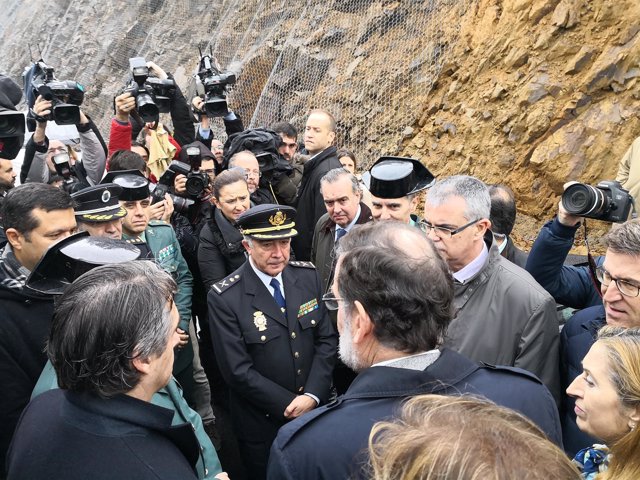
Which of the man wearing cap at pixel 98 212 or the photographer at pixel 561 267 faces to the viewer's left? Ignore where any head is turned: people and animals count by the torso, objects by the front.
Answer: the photographer

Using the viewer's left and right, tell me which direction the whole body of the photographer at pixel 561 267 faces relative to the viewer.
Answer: facing to the left of the viewer

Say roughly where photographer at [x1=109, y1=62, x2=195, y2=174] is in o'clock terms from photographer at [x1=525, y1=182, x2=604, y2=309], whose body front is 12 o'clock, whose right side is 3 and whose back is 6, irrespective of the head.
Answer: photographer at [x1=109, y1=62, x2=195, y2=174] is roughly at 1 o'clock from photographer at [x1=525, y1=182, x2=604, y2=309].

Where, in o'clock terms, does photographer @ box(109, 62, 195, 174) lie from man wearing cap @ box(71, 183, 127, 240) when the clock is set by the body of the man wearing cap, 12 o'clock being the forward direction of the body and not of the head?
The photographer is roughly at 8 o'clock from the man wearing cap.

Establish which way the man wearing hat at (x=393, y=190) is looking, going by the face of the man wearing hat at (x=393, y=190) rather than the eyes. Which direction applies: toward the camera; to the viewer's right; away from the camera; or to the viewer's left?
toward the camera

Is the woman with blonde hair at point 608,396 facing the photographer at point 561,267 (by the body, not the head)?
no

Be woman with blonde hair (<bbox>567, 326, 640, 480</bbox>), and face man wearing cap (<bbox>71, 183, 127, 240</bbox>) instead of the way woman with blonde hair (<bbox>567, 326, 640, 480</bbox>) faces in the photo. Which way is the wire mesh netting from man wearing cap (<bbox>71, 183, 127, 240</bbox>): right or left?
right

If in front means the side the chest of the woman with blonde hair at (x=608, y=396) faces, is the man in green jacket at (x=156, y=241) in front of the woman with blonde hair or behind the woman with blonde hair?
in front

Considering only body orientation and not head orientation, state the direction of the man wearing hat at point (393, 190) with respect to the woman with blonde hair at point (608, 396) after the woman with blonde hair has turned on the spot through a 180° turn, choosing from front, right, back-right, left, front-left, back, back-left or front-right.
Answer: back-left

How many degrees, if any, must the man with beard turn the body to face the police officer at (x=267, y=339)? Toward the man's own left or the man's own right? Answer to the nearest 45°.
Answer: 0° — they already face them

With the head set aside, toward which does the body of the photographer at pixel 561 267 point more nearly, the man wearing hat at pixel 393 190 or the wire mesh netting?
the man wearing hat

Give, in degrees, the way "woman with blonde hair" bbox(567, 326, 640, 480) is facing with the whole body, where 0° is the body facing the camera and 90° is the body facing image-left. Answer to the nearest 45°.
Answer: approximately 90°

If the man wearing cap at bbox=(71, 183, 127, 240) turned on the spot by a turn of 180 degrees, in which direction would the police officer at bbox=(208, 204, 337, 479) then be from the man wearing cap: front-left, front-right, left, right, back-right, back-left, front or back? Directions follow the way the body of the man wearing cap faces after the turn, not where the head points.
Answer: back

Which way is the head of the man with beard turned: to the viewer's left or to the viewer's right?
to the viewer's left

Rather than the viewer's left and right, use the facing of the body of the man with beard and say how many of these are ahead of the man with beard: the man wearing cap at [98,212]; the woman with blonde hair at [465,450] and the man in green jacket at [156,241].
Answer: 2

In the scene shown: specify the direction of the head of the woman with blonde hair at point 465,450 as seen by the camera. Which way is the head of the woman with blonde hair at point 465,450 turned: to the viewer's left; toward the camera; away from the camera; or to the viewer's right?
away from the camera

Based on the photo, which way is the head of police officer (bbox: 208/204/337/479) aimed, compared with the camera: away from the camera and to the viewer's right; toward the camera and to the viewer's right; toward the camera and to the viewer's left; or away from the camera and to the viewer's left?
toward the camera and to the viewer's right

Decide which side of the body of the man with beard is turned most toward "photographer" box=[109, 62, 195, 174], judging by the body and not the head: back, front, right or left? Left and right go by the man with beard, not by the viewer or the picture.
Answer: front

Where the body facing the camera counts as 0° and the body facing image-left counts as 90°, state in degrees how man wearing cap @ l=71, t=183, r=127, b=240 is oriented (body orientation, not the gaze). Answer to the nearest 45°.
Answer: approximately 315°

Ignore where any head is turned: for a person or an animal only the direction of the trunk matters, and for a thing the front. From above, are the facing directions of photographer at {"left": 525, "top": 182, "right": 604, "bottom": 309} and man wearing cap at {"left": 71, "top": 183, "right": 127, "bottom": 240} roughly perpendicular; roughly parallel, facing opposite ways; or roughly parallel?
roughly parallel, facing opposite ways
